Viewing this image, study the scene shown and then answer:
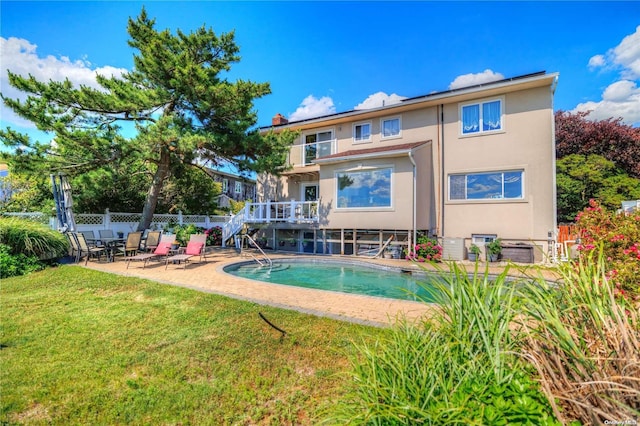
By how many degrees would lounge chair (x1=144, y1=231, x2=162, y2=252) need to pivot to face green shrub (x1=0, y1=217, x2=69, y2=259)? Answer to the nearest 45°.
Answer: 0° — it already faces it

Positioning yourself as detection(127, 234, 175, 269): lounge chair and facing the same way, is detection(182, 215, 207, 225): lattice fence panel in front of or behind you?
behind

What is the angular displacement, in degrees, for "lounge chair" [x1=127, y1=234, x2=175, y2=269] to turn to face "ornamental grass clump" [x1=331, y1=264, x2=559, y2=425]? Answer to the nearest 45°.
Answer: approximately 45° to its left

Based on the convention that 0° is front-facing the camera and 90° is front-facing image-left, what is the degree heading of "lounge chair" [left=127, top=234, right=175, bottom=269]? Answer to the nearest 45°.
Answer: approximately 45°

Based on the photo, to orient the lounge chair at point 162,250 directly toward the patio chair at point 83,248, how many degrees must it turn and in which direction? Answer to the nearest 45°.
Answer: approximately 45° to its right

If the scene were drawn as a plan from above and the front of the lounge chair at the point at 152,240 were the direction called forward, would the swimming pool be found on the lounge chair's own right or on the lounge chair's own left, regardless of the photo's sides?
on the lounge chair's own left

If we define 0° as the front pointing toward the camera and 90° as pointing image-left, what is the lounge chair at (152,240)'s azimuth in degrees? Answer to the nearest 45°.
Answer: approximately 45°

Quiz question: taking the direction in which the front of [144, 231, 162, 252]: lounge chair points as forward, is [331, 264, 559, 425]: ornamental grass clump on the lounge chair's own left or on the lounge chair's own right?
on the lounge chair's own left

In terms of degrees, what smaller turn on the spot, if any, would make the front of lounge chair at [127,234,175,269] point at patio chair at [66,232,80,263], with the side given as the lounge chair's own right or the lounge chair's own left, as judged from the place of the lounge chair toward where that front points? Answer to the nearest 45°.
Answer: approximately 45° to the lounge chair's own right
